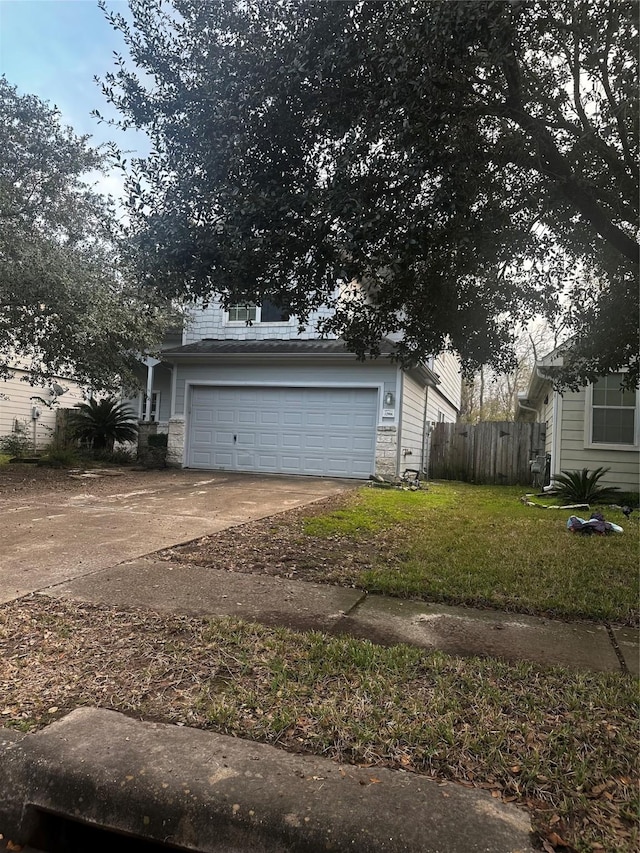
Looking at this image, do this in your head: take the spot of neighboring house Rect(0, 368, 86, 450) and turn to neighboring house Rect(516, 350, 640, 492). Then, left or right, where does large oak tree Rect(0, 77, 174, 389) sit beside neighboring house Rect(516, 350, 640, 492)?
right

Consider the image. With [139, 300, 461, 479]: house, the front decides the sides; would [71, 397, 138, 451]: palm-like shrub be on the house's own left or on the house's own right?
on the house's own right

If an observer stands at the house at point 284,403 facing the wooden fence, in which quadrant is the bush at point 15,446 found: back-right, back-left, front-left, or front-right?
back-left

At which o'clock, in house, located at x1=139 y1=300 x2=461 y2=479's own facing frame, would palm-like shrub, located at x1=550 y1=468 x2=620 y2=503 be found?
The palm-like shrub is roughly at 10 o'clock from the house.

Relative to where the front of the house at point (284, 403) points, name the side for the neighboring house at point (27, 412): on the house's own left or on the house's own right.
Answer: on the house's own right

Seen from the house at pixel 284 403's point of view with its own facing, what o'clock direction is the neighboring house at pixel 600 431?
The neighboring house is roughly at 10 o'clock from the house.

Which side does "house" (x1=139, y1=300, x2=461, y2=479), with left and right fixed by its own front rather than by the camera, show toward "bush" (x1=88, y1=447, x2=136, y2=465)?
right

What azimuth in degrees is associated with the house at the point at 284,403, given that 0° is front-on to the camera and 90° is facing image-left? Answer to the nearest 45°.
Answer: approximately 0°

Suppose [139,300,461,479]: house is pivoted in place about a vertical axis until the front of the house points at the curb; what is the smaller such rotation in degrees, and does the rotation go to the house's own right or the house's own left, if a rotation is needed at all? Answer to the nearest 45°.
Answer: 0° — it already faces it
